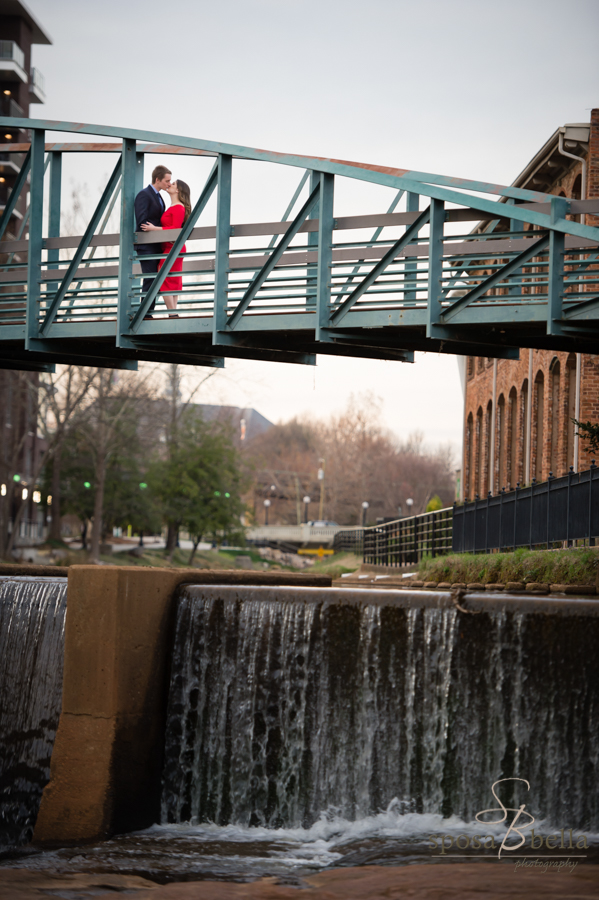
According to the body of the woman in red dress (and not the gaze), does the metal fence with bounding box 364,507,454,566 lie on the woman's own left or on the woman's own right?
on the woman's own right

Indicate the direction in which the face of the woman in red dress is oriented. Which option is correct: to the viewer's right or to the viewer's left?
to the viewer's left

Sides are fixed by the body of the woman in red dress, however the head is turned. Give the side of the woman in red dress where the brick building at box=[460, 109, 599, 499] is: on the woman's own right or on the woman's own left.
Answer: on the woman's own right

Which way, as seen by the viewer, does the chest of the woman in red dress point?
to the viewer's left

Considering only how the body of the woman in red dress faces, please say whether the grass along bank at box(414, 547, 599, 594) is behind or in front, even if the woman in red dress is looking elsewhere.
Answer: behind

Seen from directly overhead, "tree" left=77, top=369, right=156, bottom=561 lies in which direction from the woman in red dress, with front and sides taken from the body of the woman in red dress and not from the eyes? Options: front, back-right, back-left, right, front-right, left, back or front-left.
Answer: right

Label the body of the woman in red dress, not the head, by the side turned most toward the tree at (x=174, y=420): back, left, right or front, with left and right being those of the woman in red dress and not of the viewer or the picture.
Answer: right

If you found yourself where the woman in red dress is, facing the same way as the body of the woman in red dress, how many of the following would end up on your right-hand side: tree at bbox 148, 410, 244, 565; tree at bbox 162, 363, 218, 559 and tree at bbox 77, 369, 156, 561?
3
